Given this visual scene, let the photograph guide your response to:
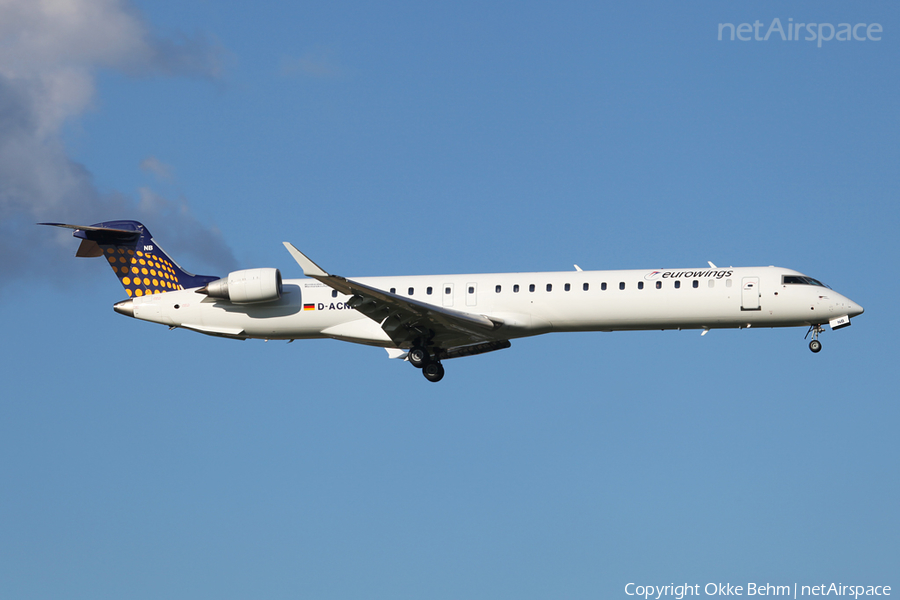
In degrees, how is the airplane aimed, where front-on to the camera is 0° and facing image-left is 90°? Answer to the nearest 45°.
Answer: approximately 270°
